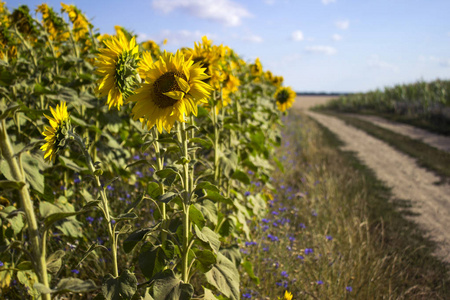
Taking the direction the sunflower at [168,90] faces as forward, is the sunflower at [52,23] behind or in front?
behind

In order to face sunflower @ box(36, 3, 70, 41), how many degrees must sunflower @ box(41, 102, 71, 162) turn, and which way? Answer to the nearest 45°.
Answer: approximately 90° to its right

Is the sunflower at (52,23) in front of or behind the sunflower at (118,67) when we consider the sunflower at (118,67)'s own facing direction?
in front

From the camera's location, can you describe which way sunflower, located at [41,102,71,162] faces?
facing to the left of the viewer

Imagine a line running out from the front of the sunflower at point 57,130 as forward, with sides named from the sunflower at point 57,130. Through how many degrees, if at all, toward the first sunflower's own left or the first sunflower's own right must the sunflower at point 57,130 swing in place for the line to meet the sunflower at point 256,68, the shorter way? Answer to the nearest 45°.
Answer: approximately 135° to the first sunflower's own right
